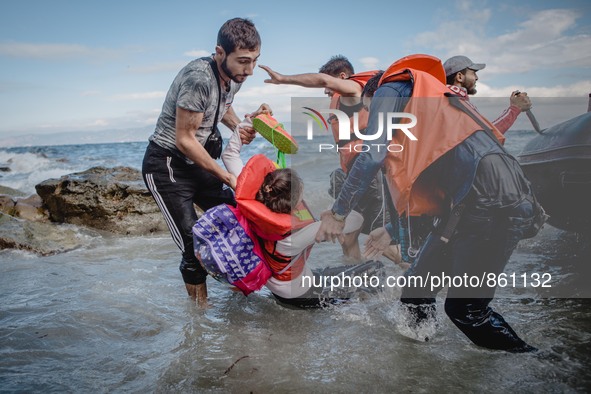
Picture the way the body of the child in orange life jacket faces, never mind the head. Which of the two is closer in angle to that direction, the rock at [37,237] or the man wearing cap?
the man wearing cap

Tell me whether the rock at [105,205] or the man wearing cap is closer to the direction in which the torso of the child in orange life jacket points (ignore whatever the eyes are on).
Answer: the man wearing cap

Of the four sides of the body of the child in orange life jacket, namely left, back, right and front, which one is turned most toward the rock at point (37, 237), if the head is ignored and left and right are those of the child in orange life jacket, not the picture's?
left

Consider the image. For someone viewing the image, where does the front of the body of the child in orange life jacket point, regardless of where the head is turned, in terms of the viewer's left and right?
facing away from the viewer and to the right of the viewer
